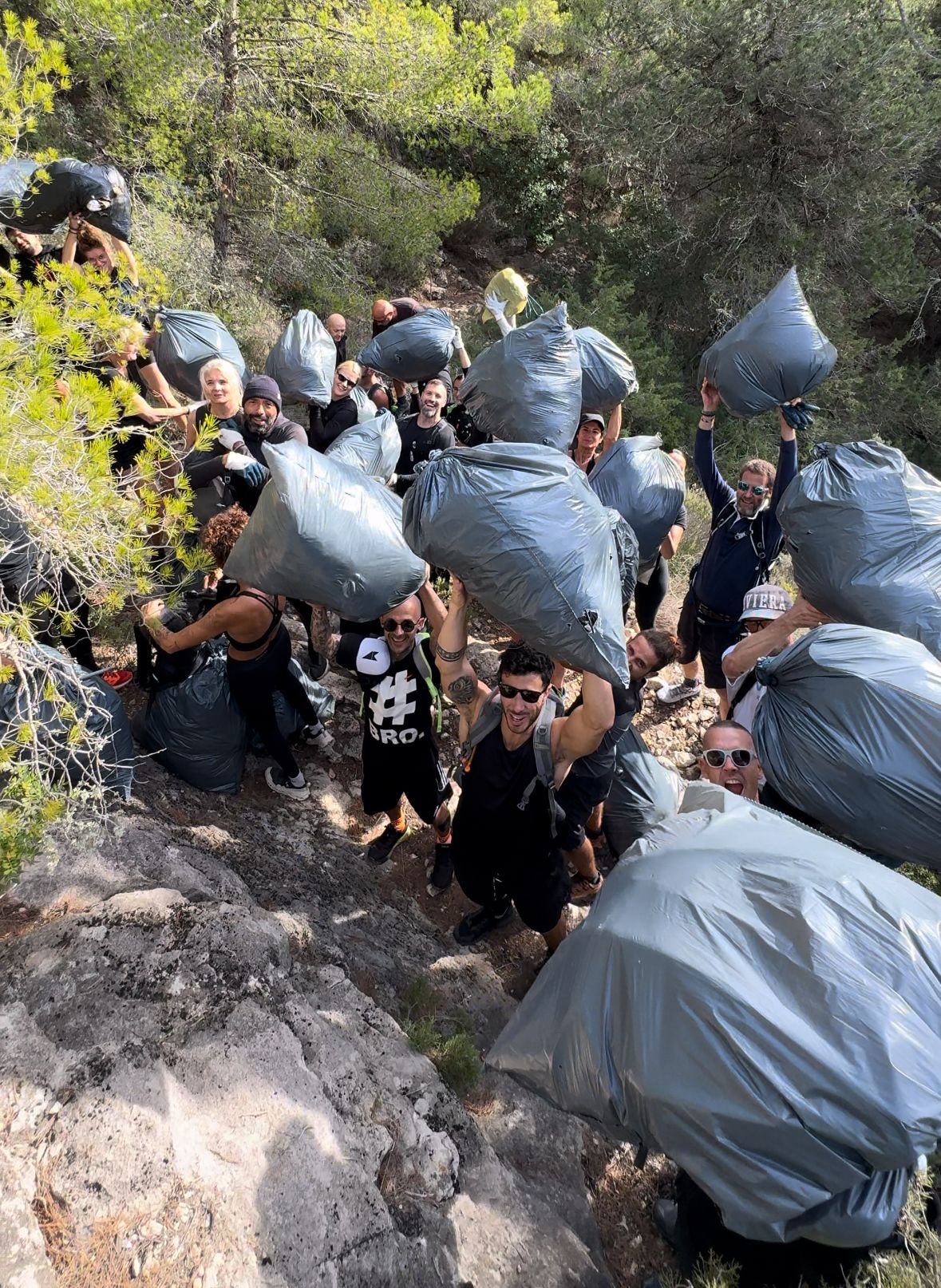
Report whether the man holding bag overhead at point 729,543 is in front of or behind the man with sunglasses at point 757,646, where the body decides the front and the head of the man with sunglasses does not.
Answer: behind

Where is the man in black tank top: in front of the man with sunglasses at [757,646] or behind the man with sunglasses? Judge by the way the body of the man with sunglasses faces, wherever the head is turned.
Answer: in front

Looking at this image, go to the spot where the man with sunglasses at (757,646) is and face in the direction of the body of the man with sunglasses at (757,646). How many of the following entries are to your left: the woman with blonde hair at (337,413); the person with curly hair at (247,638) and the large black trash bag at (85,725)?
0

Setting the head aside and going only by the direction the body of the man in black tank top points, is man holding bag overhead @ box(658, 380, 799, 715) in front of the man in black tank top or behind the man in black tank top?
behind

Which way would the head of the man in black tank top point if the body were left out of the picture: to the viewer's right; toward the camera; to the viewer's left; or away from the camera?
toward the camera

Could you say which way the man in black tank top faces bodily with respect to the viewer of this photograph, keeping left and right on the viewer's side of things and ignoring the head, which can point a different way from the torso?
facing the viewer

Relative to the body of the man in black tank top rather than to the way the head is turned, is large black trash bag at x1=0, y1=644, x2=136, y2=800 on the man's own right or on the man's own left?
on the man's own right

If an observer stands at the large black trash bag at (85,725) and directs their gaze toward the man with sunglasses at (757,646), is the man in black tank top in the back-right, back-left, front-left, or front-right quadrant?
front-right

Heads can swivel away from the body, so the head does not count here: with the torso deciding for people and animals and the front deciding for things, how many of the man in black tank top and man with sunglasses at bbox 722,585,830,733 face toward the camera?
2

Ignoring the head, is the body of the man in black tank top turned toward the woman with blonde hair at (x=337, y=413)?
no

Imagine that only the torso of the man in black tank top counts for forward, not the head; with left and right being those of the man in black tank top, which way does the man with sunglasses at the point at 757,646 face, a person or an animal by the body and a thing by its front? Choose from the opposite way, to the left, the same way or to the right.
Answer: the same way

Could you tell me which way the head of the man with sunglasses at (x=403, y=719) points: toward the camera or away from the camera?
toward the camera

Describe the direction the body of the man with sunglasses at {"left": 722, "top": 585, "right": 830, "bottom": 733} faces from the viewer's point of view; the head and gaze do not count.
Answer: toward the camera
